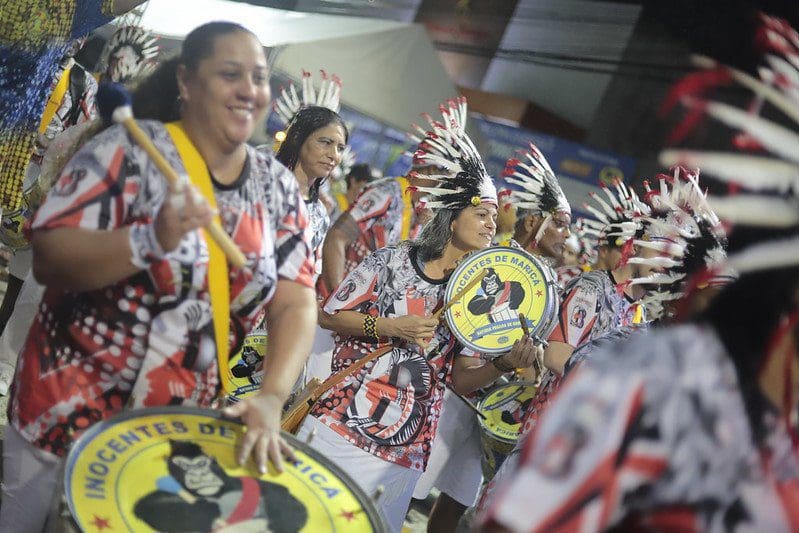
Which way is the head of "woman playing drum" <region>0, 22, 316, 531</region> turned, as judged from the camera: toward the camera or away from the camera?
toward the camera

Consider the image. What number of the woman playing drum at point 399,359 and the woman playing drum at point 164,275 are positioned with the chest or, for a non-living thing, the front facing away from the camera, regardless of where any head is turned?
0

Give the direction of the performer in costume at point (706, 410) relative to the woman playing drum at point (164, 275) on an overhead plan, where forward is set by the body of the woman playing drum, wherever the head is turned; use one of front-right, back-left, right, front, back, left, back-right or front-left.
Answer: front

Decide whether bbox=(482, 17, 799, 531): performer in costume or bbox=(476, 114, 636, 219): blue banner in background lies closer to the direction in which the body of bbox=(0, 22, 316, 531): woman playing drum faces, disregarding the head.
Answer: the performer in costume

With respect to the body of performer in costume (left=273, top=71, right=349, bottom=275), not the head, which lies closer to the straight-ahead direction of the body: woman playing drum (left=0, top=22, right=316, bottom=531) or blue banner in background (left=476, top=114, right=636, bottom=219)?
the woman playing drum

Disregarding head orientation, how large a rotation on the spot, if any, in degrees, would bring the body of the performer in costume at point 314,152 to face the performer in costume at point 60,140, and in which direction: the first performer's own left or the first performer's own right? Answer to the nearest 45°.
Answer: approximately 90° to the first performer's own right

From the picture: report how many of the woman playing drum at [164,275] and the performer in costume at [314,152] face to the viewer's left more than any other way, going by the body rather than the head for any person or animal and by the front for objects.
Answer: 0

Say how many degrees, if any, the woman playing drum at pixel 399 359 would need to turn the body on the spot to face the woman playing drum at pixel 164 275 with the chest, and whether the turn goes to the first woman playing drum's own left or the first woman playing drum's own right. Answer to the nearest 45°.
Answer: approximately 45° to the first woman playing drum's own right

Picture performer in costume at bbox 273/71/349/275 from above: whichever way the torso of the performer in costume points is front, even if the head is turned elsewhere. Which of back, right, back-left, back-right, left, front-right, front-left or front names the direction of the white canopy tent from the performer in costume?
back-left

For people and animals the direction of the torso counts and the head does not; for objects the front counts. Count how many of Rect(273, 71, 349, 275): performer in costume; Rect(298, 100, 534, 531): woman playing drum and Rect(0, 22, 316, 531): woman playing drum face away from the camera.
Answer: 0

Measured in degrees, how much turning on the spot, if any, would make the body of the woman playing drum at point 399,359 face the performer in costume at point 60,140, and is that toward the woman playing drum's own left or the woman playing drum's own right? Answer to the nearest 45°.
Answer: approximately 135° to the woman playing drum's own right

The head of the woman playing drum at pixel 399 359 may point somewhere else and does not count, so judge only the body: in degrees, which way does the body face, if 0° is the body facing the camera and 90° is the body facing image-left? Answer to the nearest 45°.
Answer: approximately 315°

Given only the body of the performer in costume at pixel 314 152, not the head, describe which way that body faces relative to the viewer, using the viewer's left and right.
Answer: facing the viewer and to the right of the viewer

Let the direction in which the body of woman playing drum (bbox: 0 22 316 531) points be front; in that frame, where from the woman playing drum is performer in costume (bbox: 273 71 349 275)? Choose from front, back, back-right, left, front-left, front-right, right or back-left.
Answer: back-left

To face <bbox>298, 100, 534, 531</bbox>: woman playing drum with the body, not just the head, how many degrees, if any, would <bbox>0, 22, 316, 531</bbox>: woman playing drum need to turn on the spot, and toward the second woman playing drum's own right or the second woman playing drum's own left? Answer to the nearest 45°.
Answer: approximately 90° to the second woman playing drum's own left

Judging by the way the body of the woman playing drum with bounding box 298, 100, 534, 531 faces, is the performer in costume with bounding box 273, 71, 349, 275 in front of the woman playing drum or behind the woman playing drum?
behind

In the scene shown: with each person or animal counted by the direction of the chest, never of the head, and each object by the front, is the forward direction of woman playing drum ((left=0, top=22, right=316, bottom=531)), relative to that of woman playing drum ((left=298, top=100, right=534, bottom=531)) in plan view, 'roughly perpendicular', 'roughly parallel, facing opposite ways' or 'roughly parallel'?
roughly parallel

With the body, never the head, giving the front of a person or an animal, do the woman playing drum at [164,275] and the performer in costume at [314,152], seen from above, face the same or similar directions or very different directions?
same or similar directions
